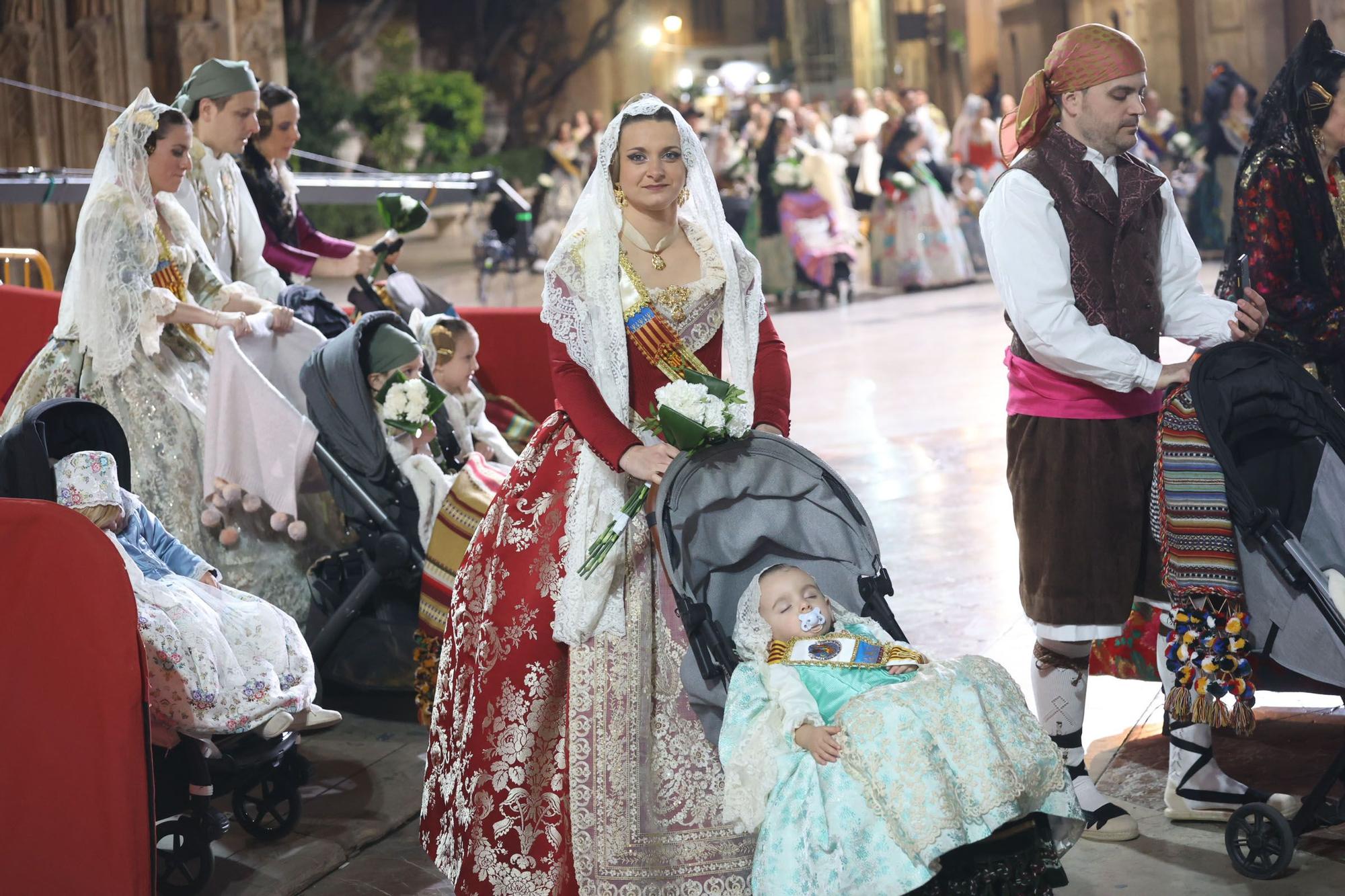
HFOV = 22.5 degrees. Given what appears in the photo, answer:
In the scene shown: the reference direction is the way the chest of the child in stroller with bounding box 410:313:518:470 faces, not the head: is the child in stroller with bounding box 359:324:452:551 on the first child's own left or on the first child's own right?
on the first child's own right

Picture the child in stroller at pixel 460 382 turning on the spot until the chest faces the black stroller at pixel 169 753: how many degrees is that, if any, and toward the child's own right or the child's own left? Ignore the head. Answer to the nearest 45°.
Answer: approximately 45° to the child's own right

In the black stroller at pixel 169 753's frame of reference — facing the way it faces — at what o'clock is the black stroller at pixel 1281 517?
the black stroller at pixel 1281 517 is roughly at 11 o'clock from the black stroller at pixel 169 753.

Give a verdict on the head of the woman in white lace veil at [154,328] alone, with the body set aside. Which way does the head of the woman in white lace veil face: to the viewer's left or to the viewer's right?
to the viewer's right

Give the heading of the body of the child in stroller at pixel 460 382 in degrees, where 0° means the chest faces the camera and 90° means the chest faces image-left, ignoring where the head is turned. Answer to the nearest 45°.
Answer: approximately 315°

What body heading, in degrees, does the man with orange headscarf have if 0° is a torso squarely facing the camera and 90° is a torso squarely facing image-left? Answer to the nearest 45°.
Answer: approximately 315°
